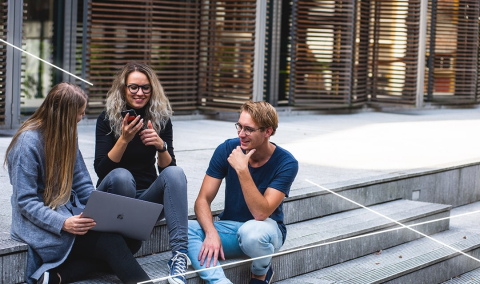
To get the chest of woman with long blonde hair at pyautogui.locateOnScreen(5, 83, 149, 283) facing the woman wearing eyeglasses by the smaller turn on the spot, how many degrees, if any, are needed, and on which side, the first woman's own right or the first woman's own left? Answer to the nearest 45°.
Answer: approximately 45° to the first woman's own left

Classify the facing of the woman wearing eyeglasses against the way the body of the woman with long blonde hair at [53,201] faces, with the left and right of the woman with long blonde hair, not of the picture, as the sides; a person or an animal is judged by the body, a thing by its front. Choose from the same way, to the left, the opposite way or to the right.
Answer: to the right

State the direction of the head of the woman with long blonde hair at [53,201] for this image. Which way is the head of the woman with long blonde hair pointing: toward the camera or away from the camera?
away from the camera

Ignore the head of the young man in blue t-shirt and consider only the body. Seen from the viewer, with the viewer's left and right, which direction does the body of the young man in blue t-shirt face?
facing the viewer and to the left of the viewer

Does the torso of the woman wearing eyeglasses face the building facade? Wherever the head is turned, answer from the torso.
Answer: no

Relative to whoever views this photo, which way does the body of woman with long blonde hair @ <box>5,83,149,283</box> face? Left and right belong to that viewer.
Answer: facing to the right of the viewer

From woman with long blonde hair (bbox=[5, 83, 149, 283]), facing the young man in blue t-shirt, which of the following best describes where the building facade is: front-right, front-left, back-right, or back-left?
front-left

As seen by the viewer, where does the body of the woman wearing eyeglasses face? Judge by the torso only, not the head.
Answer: toward the camera

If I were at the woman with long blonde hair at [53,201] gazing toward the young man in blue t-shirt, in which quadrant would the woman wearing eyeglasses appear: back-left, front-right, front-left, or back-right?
front-left

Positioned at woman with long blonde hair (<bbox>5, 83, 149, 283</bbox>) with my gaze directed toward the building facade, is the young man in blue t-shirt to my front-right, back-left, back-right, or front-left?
front-right

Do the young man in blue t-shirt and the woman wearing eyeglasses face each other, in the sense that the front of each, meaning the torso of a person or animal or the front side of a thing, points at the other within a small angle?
no

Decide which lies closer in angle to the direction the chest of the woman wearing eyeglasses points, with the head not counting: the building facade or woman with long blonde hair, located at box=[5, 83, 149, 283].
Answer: the woman with long blonde hair

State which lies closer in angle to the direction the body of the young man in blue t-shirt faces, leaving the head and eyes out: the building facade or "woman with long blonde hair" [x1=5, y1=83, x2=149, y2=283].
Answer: the woman with long blonde hair

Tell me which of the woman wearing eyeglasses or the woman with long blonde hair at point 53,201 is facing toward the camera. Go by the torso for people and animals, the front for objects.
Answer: the woman wearing eyeglasses

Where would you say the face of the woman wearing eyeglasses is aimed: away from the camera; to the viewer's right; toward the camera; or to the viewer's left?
toward the camera
